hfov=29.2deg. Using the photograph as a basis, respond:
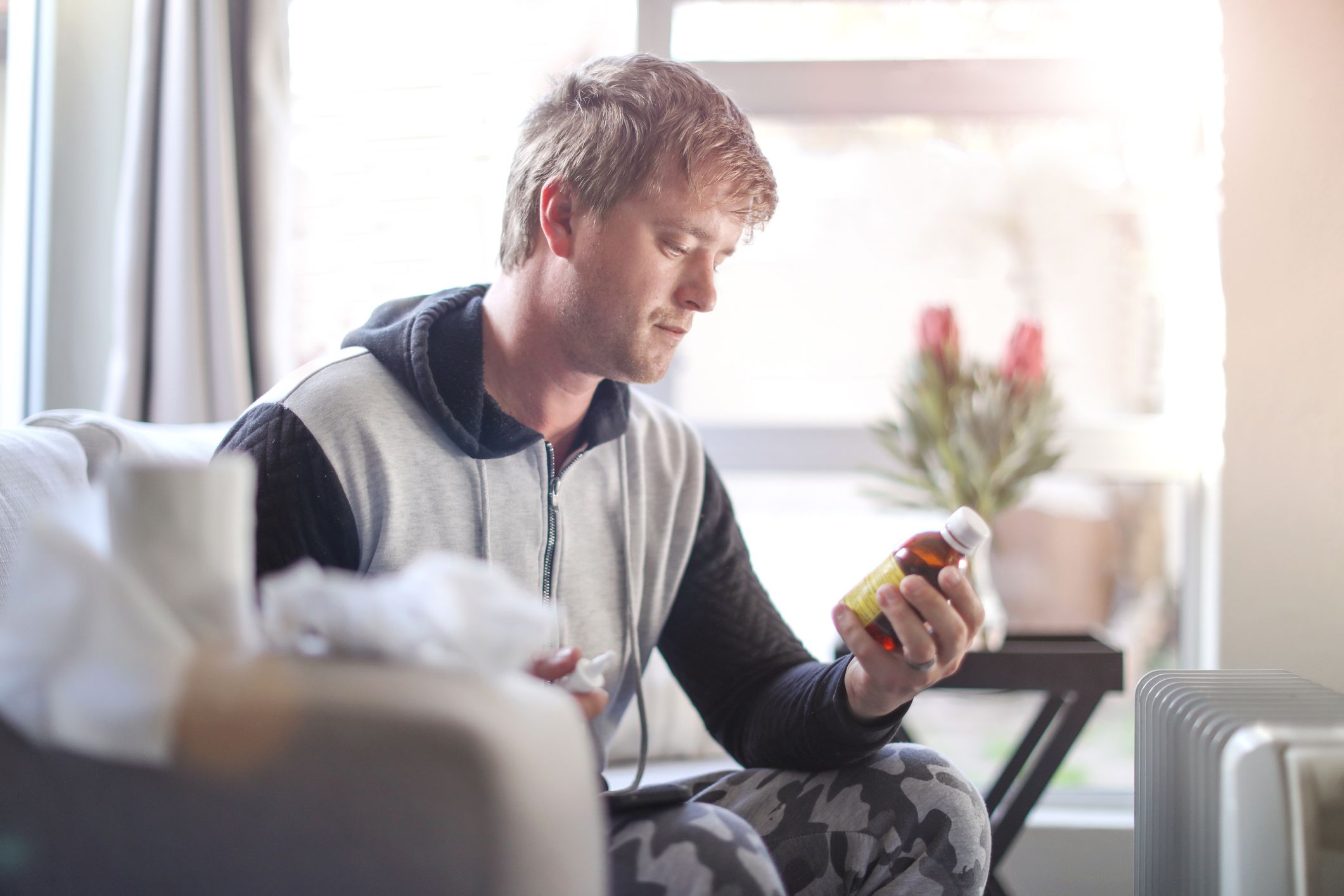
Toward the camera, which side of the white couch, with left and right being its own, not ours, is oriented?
right

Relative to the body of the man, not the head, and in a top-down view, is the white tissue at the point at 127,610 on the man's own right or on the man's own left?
on the man's own right
